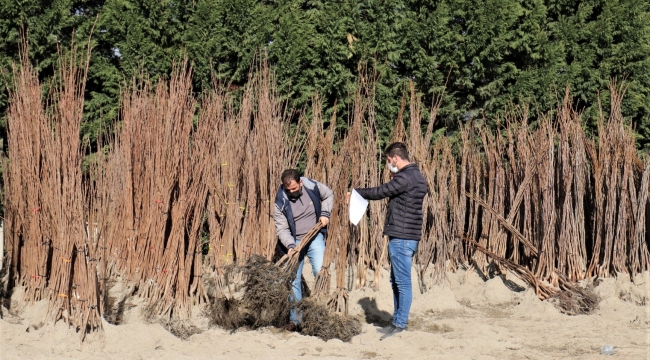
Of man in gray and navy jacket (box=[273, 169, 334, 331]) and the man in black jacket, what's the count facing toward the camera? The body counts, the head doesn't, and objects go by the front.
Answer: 1

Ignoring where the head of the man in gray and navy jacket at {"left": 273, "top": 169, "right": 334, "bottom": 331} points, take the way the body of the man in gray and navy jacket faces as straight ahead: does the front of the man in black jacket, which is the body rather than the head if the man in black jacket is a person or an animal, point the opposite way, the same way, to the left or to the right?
to the right

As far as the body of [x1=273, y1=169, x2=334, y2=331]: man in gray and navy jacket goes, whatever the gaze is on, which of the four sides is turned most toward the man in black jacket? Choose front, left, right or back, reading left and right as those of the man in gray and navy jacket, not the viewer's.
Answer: left

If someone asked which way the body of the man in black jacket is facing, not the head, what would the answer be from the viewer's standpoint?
to the viewer's left

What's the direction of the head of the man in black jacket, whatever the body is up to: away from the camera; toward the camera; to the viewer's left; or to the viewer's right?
to the viewer's left

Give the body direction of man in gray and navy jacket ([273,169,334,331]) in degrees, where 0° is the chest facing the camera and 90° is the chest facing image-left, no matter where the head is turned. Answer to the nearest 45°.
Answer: approximately 0°

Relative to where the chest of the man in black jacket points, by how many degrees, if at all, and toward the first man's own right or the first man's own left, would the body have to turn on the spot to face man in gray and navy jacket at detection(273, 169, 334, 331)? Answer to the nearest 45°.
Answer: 0° — they already face them
